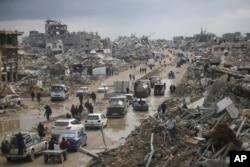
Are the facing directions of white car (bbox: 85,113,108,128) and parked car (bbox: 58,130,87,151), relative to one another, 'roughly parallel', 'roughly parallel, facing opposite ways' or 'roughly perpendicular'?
roughly parallel

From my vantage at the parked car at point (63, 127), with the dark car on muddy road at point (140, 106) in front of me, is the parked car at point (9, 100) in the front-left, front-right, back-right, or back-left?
front-left

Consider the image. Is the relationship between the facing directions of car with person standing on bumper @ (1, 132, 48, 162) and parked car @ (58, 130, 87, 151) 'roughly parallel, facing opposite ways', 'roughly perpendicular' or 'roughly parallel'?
roughly parallel

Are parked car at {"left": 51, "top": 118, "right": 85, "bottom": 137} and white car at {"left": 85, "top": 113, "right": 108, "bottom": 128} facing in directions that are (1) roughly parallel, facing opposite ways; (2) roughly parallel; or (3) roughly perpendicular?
roughly parallel

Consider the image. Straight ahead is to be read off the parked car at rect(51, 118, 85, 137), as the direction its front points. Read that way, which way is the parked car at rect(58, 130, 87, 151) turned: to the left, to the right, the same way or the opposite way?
the same way
